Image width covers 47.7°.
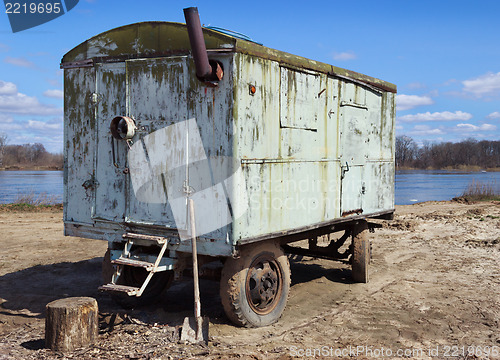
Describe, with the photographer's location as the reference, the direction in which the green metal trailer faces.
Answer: facing away from the viewer and to the right of the viewer
